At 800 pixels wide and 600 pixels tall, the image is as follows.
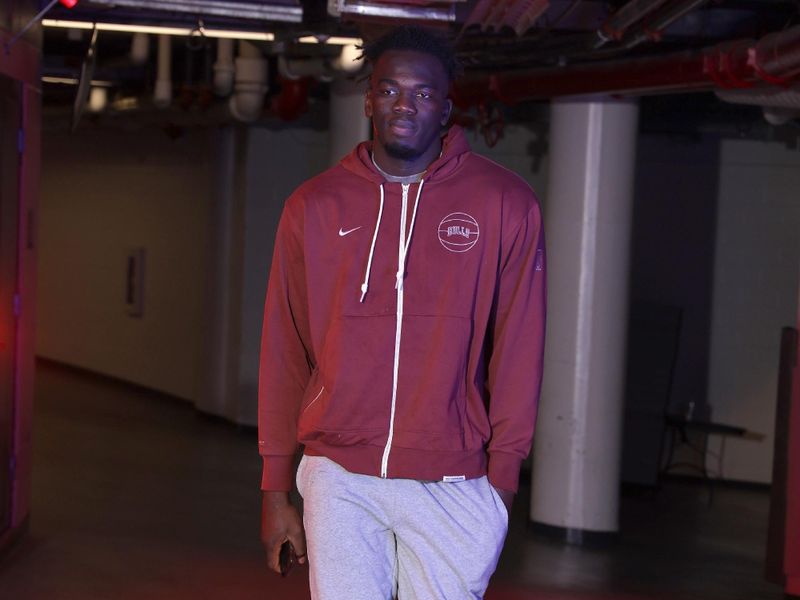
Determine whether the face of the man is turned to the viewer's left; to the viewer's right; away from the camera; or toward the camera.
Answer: toward the camera

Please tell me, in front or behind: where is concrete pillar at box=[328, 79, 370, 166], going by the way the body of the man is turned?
behind

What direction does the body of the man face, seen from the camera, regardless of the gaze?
toward the camera

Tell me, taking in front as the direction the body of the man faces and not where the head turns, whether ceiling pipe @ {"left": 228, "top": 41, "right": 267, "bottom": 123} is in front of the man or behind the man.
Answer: behind

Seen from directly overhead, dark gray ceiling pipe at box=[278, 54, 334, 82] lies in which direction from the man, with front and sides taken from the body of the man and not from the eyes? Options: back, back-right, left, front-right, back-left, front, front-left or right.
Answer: back

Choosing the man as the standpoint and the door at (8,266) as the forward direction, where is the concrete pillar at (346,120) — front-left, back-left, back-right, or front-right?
front-right

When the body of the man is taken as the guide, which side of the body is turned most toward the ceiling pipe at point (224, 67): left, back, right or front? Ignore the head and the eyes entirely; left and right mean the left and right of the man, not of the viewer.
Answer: back

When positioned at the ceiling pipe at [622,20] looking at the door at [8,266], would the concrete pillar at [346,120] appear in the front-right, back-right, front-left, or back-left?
front-right

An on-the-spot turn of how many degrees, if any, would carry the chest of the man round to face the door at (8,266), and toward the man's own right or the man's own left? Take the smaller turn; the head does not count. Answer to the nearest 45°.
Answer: approximately 135° to the man's own right
